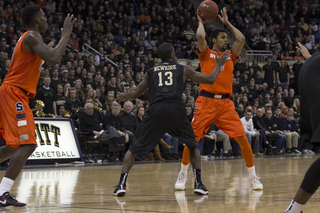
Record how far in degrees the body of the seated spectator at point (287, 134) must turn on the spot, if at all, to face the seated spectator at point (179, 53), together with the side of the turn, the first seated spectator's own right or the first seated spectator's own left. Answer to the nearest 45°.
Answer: approximately 180°

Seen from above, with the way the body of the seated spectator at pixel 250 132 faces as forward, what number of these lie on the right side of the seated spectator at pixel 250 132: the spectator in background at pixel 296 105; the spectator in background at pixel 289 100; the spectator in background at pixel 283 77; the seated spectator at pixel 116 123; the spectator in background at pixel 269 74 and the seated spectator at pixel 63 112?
2

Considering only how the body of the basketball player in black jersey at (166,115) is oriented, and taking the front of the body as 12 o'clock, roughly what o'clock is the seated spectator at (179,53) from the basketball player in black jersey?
The seated spectator is roughly at 12 o'clock from the basketball player in black jersey.

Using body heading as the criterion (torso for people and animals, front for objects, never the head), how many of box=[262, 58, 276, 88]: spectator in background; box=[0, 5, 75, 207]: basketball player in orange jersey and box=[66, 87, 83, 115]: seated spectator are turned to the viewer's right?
1

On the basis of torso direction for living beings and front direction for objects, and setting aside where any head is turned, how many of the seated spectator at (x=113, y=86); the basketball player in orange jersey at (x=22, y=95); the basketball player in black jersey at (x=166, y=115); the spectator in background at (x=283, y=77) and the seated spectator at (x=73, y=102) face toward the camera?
3

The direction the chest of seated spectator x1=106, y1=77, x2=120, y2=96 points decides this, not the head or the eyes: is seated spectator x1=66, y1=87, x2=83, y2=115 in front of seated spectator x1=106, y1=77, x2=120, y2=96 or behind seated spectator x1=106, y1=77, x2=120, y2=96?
in front

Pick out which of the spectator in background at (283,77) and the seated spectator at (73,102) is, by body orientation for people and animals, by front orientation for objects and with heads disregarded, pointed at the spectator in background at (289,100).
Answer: the spectator in background at (283,77)

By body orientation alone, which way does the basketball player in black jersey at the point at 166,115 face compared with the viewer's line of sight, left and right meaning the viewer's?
facing away from the viewer

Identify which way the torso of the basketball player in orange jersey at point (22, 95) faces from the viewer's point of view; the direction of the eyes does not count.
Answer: to the viewer's right

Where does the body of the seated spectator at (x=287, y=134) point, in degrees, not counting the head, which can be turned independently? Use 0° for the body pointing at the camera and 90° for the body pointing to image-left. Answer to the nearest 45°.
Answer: approximately 315°

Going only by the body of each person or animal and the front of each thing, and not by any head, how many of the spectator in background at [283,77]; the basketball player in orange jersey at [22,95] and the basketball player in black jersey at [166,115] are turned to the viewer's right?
1

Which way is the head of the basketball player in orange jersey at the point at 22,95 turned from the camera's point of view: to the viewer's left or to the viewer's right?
to the viewer's right

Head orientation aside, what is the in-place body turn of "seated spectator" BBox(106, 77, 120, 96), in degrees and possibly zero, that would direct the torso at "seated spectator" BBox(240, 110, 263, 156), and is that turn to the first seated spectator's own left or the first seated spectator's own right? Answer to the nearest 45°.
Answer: approximately 90° to the first seated spectator's own left
